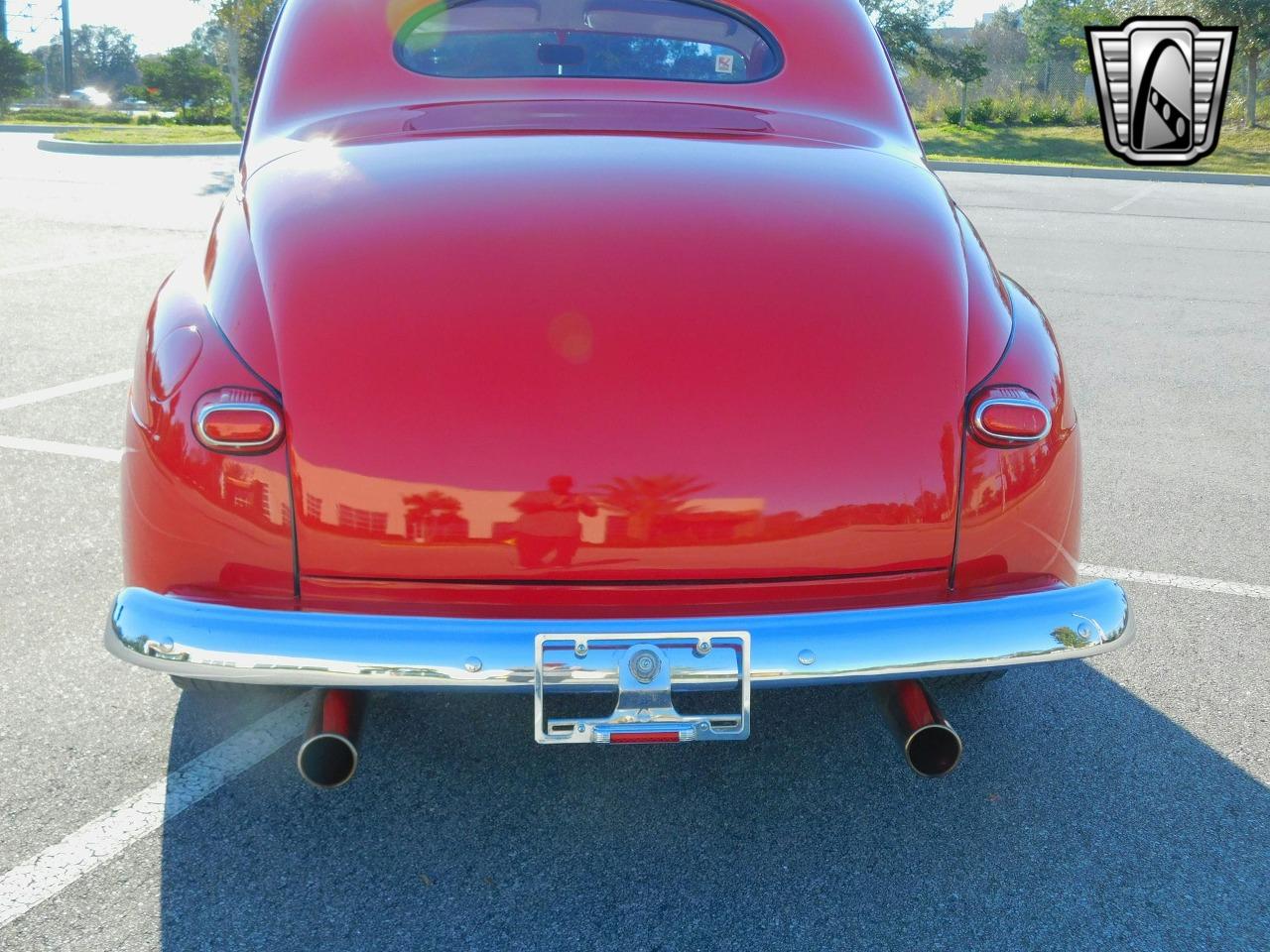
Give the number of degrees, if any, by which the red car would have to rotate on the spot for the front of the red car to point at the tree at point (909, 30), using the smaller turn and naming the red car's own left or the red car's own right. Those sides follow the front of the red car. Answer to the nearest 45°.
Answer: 0° — it already faces it

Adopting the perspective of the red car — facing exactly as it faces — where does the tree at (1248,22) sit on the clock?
The tree is roughly at 1 o'clock from the red car.

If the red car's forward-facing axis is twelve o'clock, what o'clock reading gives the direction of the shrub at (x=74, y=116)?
The shrub is roughly at 11 o'clock from the red car.

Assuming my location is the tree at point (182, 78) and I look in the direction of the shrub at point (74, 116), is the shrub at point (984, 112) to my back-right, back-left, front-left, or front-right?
back-left

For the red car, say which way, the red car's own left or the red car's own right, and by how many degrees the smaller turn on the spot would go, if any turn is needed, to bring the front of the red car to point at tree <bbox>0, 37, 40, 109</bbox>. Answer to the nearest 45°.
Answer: approximately 45° to the red car's own left

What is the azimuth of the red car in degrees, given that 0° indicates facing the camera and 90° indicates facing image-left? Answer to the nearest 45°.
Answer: approximately 180°

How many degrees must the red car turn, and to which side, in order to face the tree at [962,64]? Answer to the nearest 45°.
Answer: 0° — it already faces it
